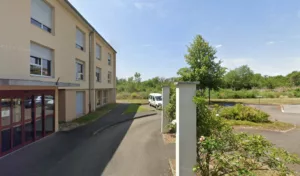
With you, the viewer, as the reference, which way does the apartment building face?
facing the viewer and to the right of the viewer

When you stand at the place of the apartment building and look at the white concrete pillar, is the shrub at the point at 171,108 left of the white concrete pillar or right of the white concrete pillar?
left

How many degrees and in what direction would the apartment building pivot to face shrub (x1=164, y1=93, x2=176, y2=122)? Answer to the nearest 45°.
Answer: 0° — it already faces it

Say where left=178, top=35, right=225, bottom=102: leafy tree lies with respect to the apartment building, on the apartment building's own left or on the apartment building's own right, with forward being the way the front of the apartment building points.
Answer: on the apartment building's own left

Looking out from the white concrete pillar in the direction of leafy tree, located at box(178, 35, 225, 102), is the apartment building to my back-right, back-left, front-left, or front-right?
front-left

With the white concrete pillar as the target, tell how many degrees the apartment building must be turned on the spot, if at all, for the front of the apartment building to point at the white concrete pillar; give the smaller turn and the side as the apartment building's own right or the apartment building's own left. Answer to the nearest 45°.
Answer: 0° — it already faces it

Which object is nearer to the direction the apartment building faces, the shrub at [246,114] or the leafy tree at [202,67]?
the shrub

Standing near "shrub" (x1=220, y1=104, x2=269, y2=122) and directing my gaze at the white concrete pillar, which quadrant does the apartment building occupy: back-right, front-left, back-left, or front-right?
front-right

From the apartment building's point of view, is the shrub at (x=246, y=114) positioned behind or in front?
in front
